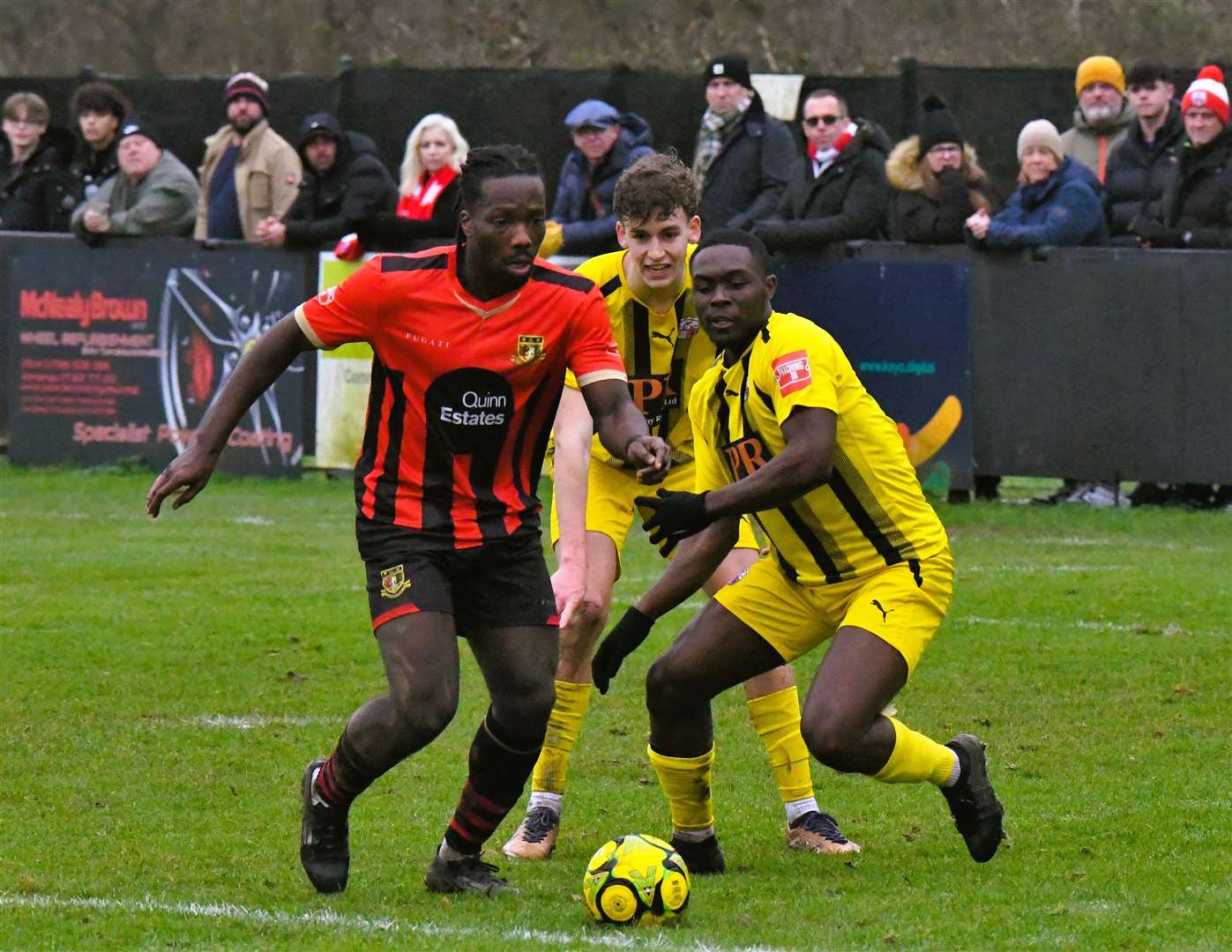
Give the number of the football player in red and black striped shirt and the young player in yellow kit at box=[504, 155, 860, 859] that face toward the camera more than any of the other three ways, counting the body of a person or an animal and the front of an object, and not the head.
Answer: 2

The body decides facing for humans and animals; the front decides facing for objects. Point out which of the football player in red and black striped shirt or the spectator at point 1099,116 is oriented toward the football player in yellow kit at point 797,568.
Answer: the spectator

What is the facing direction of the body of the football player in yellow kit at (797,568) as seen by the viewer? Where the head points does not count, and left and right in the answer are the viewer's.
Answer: facing the viewer and to the left of the viewer

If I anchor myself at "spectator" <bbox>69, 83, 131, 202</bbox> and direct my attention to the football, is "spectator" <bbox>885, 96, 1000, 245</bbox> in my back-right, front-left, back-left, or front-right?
front-left

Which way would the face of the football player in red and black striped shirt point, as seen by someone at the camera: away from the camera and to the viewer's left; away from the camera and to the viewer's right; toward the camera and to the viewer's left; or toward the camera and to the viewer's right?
toward the camera and to the viewer's right

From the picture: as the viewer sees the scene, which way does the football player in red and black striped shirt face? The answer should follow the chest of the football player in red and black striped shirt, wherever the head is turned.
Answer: toward the camera

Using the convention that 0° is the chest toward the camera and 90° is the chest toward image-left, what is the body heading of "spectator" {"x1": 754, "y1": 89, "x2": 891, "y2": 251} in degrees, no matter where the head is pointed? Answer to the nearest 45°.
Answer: approximately 45°

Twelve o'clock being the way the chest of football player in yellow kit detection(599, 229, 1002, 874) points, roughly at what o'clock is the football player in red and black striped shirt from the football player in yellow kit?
The football player in red and black striped shirt is roughly at 1 o'clock from the football player in yellow kit.

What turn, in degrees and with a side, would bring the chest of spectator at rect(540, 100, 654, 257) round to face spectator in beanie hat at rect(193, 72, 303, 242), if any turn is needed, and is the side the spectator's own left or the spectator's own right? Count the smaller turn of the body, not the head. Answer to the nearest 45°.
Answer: approximately 90° to the spectator's own right

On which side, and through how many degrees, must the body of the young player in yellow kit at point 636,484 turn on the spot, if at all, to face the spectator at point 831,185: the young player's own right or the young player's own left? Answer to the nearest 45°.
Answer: approximately 180°

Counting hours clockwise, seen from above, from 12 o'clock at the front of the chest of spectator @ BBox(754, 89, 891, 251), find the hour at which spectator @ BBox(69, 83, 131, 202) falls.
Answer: spectator @ BBox(69, 83, 131, 202) is roughly at 2 o'clock from spectator @ BBox(754, 89, 891, 251).

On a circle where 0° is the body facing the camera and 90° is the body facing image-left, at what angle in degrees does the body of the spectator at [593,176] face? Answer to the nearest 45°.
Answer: approximately 45°

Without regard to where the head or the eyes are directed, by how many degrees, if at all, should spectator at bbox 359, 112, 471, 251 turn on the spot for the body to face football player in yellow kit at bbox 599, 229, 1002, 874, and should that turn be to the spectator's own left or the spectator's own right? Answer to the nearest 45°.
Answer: approximately 45° to the spectator's own left

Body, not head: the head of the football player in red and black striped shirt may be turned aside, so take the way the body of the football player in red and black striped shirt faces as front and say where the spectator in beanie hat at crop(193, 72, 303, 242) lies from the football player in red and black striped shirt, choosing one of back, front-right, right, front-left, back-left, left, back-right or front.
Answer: back
